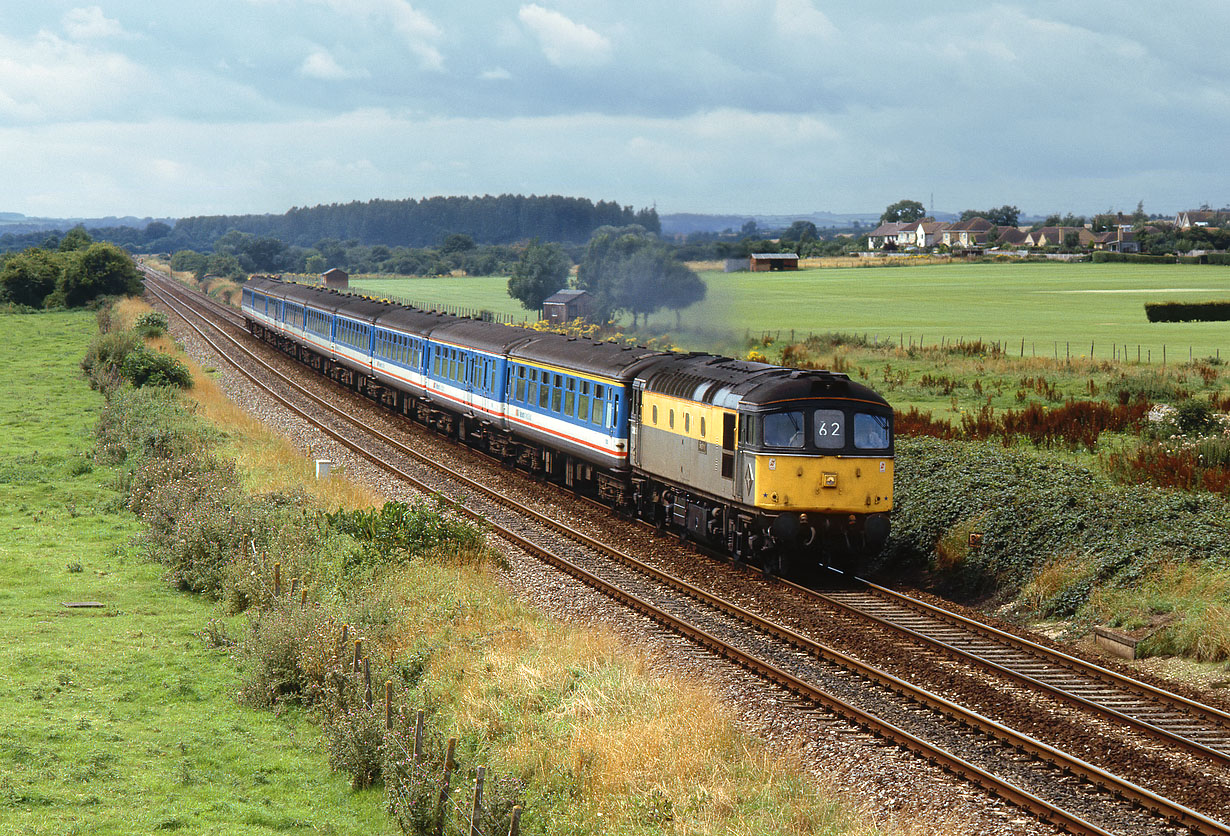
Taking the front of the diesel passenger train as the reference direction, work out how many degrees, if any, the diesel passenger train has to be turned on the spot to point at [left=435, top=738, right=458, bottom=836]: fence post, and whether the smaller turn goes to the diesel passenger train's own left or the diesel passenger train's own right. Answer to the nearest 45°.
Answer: approximately 45° to the diesel passenger train's own right

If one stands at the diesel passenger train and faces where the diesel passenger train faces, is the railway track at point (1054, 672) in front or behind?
in front

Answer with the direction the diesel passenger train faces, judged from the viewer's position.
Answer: facing the viewer and to the right of the viewer

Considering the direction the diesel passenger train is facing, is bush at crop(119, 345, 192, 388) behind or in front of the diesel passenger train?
behind

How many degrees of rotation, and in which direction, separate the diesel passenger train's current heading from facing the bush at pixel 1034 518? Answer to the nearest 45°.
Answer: approximately 45° to its left
